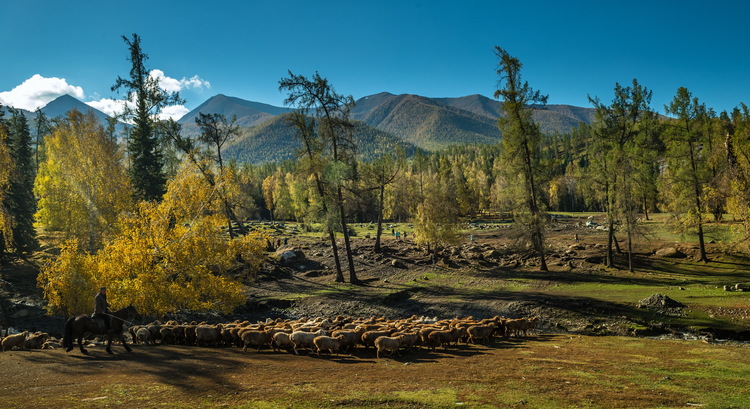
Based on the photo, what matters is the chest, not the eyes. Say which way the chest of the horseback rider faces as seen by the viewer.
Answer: to the viewer's right

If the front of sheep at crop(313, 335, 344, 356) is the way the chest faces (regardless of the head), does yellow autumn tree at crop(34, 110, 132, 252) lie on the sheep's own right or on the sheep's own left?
on the sheep's own left

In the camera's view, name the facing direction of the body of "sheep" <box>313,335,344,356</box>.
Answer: to the viewer's right

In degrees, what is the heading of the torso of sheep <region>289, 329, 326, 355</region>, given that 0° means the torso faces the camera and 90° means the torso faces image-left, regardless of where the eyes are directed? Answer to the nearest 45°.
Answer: approximately 270°

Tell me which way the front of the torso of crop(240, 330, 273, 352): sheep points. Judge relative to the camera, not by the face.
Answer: to the viewer's right

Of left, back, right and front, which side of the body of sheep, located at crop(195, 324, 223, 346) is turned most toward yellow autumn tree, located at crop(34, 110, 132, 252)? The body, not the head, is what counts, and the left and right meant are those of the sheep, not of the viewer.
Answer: left

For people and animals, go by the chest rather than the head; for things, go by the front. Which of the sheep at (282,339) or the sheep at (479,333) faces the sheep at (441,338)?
the sheep at (282,339)

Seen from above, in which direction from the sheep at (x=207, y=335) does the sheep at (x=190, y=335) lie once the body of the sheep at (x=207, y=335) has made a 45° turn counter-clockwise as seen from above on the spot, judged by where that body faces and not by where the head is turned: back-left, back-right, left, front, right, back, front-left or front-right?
left

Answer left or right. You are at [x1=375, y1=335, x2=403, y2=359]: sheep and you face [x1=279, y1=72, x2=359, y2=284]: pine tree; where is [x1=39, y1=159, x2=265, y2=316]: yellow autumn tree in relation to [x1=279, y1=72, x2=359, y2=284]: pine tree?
left
